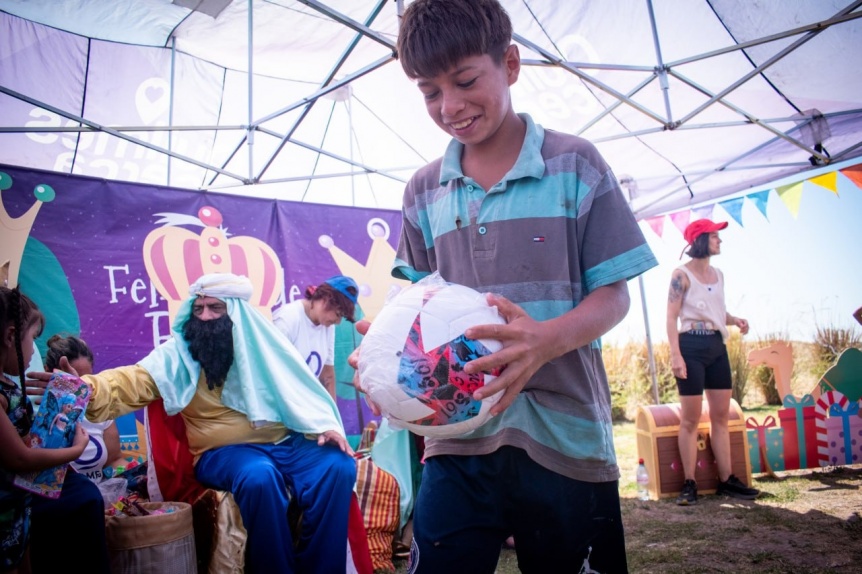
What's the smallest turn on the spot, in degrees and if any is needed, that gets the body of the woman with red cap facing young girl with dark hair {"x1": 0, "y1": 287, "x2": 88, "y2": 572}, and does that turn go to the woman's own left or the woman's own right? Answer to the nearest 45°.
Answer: approximately 90° to the woman's own right

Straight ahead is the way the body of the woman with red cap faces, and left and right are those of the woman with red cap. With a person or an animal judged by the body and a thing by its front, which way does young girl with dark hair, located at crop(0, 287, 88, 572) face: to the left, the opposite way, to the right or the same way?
to the left

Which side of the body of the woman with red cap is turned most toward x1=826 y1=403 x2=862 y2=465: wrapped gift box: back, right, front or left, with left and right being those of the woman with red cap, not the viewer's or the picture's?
left

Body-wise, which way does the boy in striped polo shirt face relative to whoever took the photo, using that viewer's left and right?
facing the viewer and to the left of the viewer

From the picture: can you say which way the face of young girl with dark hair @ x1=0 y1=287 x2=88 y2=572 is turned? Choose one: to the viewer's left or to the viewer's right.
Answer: to the viewer's right

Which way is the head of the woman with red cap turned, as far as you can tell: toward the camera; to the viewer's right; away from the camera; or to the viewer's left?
to the viewer's right

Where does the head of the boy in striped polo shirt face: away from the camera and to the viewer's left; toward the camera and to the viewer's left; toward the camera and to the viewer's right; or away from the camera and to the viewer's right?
toward the camera and to the viewer's left

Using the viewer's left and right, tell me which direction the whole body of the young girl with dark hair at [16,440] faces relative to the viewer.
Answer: facing to the right of the viewer

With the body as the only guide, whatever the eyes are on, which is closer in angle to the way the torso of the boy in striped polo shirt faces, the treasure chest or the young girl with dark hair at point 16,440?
the young girl with dark hair

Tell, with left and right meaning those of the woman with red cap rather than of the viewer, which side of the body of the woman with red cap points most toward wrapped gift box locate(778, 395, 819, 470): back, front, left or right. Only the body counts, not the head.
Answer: left

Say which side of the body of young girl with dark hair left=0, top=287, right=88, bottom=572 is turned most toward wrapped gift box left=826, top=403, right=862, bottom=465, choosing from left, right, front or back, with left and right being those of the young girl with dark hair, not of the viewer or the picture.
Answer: front

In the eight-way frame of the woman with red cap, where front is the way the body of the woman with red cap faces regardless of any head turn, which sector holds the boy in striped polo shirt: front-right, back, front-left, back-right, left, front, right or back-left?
front-right

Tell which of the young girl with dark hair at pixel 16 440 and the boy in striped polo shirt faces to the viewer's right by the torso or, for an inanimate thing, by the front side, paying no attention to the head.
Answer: the young girl with dark hair
